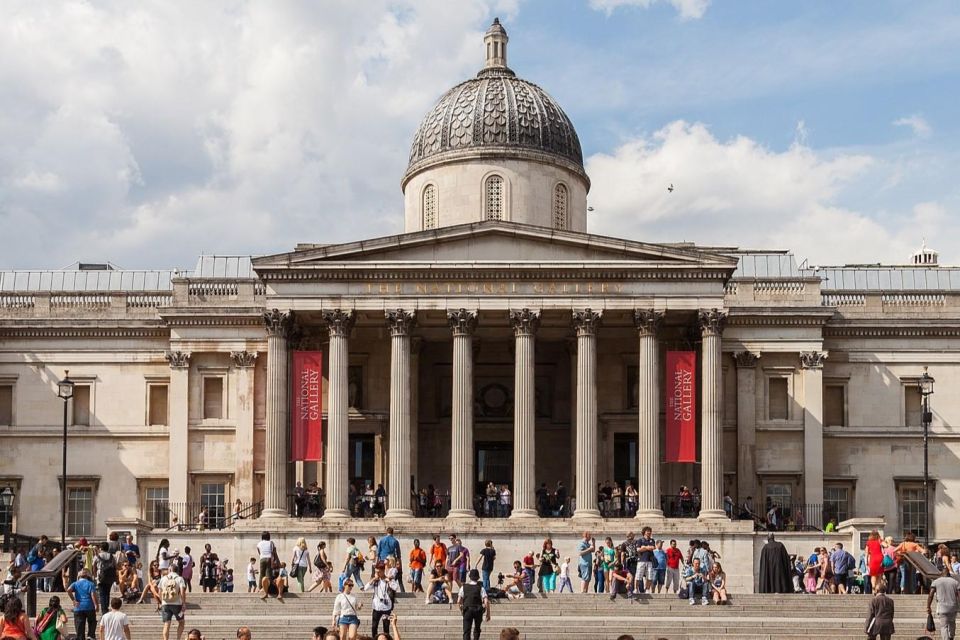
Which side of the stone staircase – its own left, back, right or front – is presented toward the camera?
front

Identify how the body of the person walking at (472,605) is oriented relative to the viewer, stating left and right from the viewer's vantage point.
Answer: facing away from the viewer

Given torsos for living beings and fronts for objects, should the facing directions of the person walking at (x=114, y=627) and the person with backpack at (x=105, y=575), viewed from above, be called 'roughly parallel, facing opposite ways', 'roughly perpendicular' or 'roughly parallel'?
roughly parallel

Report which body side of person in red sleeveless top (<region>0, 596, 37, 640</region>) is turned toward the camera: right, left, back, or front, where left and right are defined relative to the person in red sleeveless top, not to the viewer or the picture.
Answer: back

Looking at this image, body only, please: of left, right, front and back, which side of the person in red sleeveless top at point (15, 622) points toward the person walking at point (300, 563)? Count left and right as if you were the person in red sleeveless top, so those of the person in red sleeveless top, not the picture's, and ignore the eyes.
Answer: front

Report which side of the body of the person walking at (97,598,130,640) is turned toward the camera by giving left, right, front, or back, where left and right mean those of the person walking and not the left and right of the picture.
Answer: back

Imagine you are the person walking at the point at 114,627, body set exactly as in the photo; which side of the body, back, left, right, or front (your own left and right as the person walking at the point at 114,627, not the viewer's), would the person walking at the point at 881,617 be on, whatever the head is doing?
right

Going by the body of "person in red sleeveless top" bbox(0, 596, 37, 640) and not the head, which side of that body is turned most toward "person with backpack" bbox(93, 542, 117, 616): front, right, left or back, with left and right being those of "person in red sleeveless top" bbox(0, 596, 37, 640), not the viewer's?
front

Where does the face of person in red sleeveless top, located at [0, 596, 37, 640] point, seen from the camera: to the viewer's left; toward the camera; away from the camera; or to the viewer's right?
away from the camera
